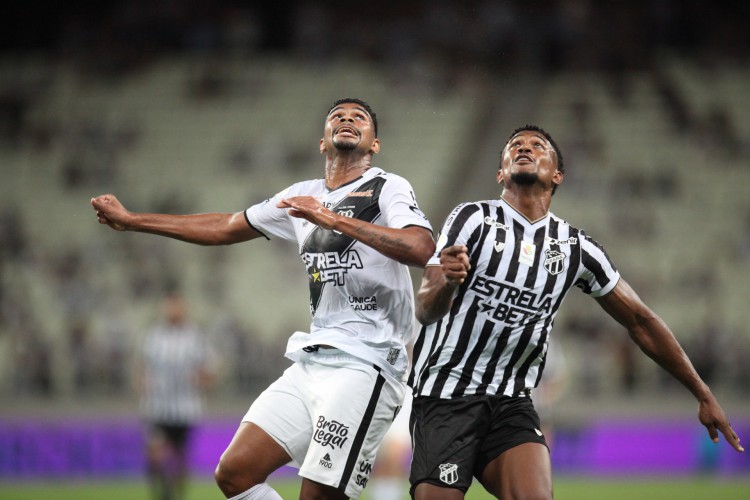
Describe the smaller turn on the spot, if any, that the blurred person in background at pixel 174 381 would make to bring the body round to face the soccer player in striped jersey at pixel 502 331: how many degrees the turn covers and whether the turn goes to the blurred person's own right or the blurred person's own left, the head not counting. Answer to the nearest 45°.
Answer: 0° — they already face them

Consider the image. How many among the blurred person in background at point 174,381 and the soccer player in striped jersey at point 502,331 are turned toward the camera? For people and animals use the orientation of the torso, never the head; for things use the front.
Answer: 2

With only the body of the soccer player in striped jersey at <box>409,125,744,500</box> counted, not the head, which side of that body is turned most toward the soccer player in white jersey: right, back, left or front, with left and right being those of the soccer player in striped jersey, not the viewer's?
right

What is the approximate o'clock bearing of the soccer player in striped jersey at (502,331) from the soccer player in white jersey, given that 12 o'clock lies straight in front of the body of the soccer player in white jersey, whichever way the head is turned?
The soccer player in striped jersey is roughly at 8 o'clock from the soccer player in white jersey.

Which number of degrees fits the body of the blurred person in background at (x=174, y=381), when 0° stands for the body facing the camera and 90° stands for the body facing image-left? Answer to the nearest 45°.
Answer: approximately 0°

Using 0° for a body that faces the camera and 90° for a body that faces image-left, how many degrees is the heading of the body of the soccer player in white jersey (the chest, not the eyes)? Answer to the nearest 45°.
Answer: approximately 45°

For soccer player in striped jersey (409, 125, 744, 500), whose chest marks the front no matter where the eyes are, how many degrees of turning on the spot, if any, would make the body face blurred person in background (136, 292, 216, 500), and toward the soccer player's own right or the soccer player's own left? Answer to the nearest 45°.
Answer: approximately 135° to the soccer player's own right
